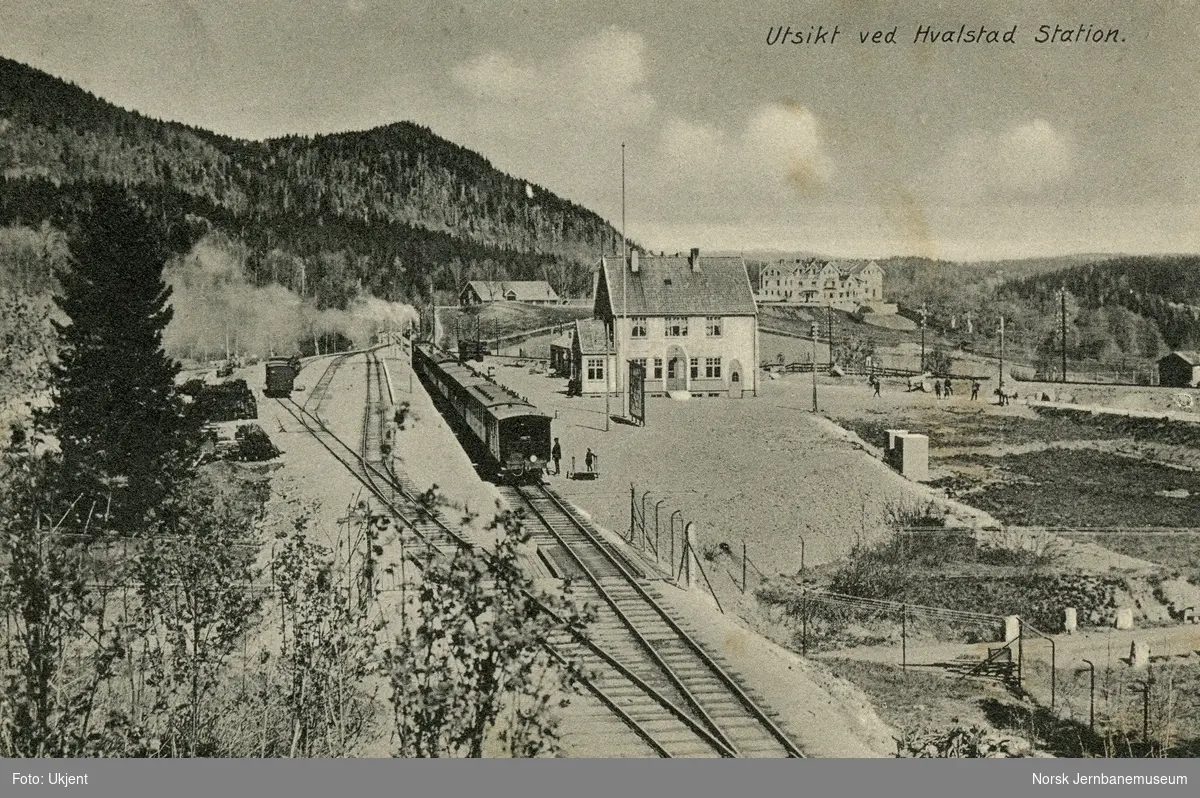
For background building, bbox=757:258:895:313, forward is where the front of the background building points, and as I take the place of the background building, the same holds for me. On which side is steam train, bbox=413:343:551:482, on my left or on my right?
on my right

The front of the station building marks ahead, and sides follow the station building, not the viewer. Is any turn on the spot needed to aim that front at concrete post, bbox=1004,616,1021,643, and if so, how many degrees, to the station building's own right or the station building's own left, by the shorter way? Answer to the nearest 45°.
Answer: approximately 45° to the station building's own left

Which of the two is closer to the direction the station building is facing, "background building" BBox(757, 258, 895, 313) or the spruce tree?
the spruce tree

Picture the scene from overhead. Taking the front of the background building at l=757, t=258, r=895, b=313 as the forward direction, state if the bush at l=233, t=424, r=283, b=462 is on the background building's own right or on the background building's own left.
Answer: on the background building's own right

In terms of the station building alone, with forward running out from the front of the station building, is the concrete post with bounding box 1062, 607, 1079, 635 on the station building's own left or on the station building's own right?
on the station building's own left

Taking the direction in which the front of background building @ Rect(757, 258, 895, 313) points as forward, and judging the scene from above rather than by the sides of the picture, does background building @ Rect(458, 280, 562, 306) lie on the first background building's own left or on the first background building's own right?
on the first background building's own right

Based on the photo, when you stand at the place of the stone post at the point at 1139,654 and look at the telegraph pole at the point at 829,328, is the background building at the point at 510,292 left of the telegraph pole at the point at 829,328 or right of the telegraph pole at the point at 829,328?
left

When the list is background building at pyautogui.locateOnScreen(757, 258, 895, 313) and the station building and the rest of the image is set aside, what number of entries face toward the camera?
2

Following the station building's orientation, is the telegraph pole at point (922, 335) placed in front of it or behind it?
behind

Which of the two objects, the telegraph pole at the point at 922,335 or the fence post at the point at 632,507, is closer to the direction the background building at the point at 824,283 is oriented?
the fence post

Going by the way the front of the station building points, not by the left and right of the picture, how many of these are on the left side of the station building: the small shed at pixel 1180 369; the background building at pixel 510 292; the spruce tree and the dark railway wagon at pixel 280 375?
1
